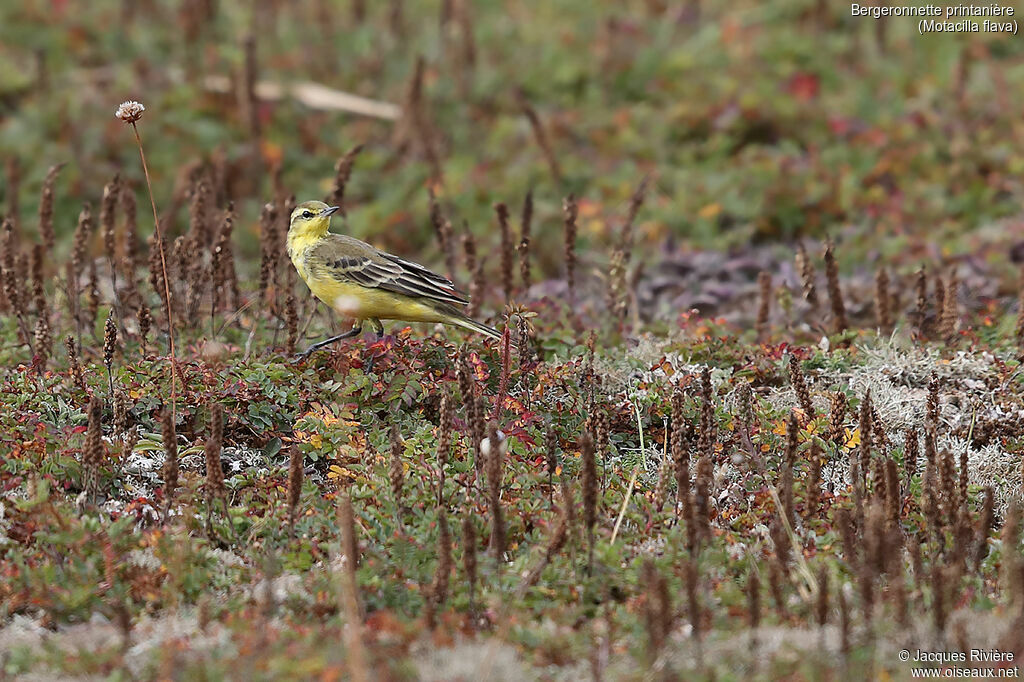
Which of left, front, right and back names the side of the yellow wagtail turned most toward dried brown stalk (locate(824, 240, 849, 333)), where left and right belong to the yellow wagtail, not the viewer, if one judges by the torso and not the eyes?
back

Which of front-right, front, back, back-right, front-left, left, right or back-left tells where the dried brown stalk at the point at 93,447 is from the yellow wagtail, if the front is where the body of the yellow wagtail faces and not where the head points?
front-left

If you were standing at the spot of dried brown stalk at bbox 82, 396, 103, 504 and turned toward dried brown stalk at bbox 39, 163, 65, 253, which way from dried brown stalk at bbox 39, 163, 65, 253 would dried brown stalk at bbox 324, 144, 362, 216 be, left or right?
right

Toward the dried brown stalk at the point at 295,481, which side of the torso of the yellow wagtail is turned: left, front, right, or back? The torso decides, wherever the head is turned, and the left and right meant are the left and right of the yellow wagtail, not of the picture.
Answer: left

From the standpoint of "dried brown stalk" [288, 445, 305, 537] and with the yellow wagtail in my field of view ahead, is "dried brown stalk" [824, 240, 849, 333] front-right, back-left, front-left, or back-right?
front-right

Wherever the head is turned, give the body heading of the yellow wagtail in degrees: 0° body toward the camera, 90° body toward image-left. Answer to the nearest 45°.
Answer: approximately 90°

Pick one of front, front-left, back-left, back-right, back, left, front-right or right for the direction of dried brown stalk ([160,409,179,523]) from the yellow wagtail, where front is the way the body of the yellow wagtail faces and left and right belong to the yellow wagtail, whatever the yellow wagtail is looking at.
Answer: front-left

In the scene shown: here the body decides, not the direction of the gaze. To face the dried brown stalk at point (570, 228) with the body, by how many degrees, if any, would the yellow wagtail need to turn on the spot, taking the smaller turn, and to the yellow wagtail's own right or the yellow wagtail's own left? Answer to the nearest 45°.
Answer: approximately 135° to the yellow wagtail's own right

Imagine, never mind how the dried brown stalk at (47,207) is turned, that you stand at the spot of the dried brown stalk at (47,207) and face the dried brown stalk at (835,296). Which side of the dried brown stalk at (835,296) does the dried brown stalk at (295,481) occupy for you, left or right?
right

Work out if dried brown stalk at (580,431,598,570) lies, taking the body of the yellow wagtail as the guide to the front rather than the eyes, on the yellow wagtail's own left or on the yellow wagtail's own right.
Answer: on the yellow wagtail's own left

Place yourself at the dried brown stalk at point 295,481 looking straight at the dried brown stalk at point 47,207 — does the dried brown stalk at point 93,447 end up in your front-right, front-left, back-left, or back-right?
front-left

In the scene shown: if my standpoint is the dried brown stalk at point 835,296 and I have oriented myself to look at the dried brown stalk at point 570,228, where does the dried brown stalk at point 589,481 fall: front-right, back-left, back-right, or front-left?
front-left
